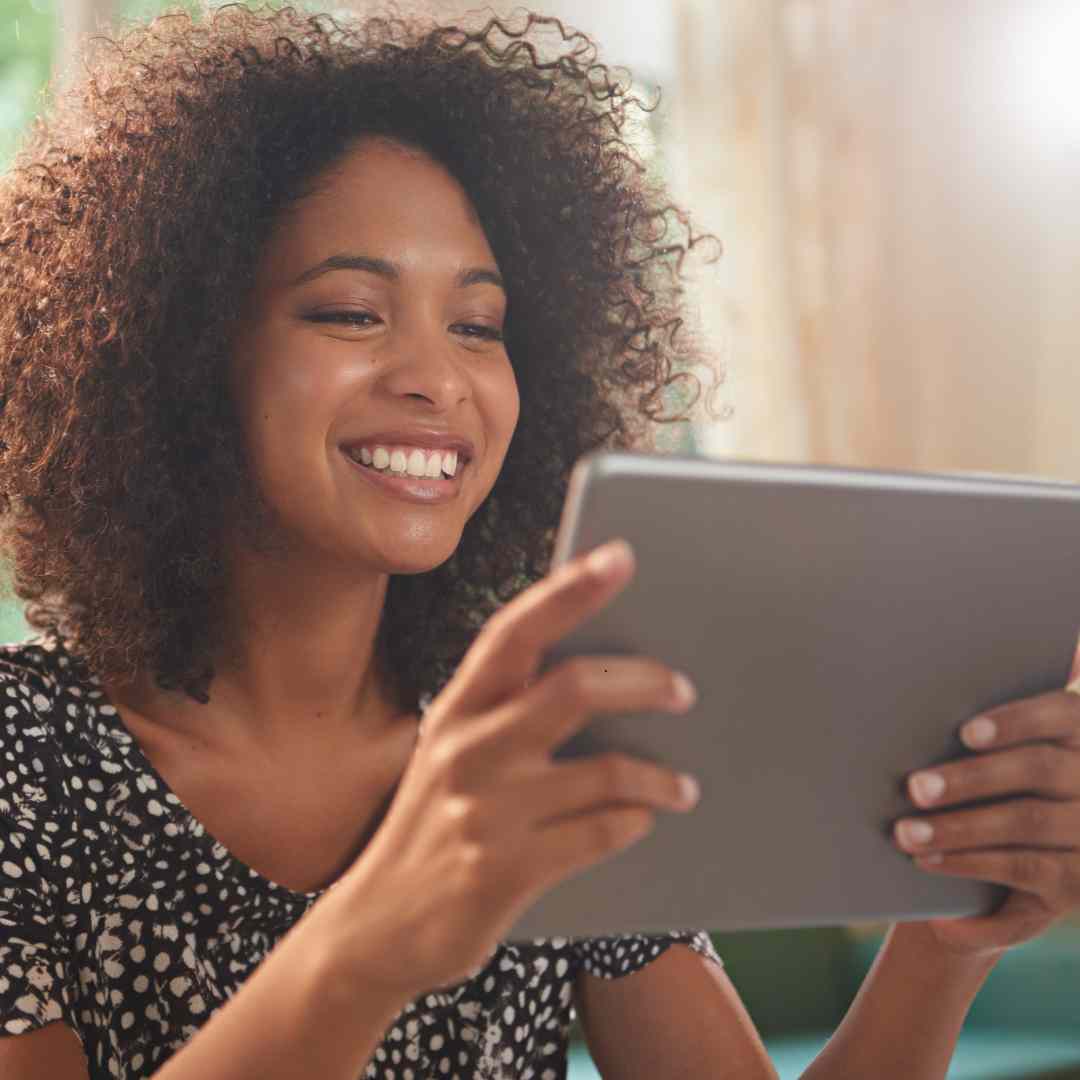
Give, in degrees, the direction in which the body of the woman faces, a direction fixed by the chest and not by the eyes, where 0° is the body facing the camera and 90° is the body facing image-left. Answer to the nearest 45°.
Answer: approximately 315°
